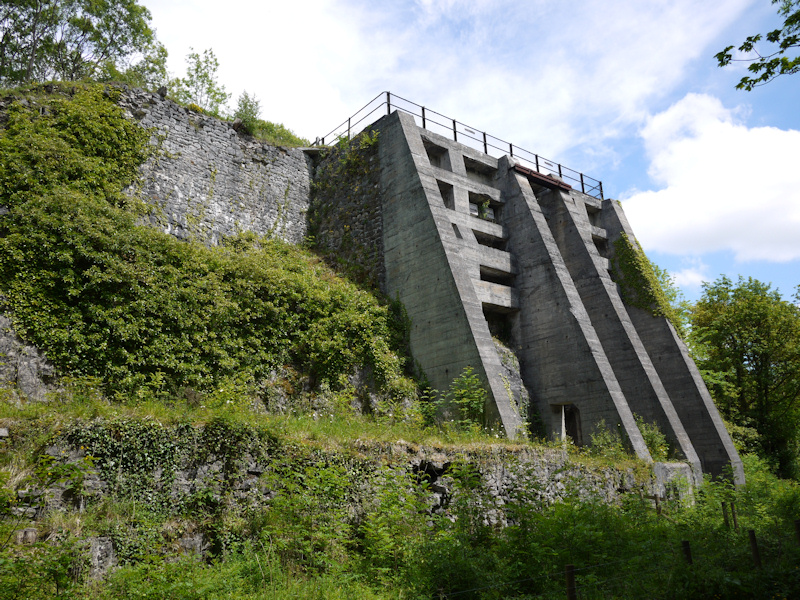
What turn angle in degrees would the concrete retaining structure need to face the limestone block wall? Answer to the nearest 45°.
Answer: approximately 90° to its right

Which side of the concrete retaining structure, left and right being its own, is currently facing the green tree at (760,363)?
left

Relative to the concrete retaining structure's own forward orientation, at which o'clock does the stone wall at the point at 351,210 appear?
The stone wall is roughly at 4 o'clock from the concrete retaining structure.

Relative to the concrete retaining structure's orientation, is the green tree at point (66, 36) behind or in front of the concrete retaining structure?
behind

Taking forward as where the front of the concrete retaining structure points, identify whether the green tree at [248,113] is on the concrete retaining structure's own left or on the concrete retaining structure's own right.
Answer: on the concrete retaining structure's own right

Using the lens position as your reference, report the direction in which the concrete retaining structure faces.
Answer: facing the viewer and to the right of the viewer

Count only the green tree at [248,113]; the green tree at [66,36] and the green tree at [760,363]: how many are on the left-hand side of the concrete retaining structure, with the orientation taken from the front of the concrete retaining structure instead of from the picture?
1
